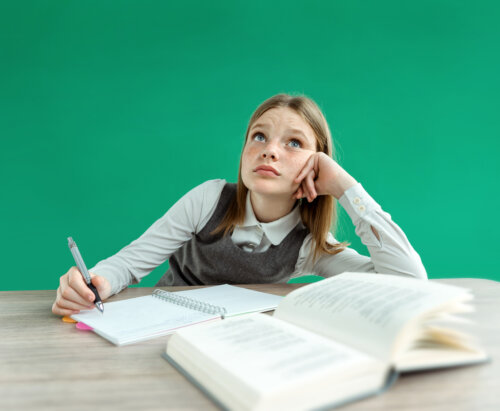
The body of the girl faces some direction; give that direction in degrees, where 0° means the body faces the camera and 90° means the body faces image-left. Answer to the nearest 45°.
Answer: approximately 0°

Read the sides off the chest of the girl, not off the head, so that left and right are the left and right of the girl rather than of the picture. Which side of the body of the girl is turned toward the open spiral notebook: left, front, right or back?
front

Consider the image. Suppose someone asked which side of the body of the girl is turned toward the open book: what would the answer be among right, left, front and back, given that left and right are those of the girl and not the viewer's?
front

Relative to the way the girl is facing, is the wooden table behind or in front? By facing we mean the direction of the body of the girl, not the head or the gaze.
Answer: in front
